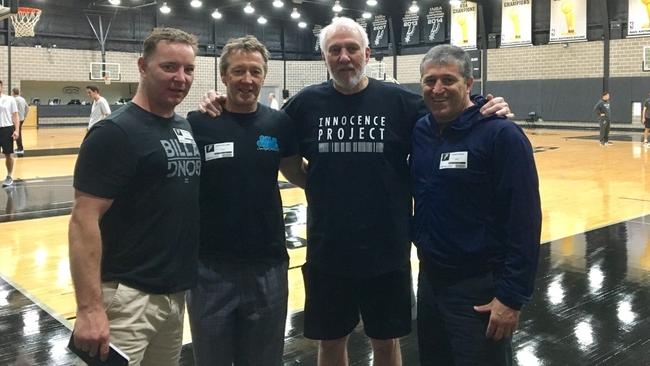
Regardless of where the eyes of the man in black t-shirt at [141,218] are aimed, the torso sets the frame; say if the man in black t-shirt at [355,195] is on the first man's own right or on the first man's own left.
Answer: on the first man's own left

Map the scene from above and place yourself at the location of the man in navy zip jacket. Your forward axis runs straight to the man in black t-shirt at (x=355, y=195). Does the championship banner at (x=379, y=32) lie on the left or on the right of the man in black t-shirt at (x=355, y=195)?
right
